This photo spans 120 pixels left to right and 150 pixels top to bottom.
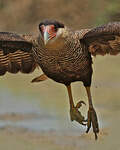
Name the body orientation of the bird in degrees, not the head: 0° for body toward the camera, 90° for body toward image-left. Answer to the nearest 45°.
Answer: approximately 0°
